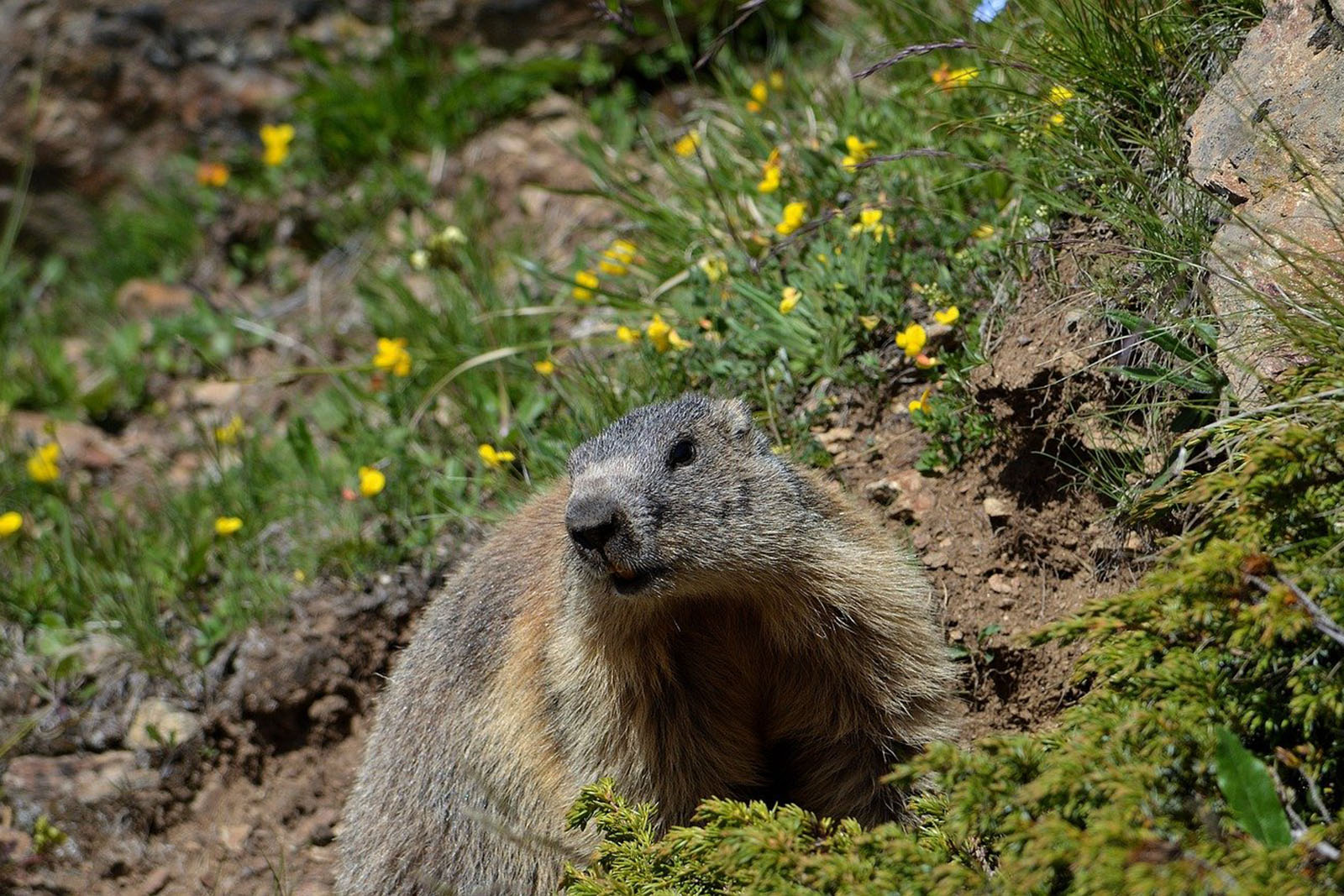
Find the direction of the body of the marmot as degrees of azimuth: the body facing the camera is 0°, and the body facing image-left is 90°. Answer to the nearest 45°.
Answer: approximately 315°

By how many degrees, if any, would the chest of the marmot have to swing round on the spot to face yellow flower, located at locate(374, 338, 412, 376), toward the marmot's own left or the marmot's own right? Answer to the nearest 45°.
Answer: approximately 180°

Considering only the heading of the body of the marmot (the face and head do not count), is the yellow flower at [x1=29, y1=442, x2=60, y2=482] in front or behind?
behind

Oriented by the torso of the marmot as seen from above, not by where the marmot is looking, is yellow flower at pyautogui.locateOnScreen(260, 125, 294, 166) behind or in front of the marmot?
behind

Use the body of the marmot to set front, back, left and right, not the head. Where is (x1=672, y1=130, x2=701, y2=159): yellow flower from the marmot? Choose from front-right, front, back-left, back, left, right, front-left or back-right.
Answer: back-left

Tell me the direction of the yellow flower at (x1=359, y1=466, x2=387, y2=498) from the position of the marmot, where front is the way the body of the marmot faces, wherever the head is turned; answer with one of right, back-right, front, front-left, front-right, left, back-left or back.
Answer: back

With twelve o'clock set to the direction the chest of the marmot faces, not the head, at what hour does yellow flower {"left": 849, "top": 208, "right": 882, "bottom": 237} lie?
The yellow flower is roughly at 8 o'clock from the marmot.

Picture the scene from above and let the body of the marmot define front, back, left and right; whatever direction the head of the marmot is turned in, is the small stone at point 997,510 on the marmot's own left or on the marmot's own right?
on the marmot's own left

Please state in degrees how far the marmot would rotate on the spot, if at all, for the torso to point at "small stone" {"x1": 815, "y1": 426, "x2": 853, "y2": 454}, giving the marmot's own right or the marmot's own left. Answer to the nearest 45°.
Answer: approximately 135° to the marmot's own left

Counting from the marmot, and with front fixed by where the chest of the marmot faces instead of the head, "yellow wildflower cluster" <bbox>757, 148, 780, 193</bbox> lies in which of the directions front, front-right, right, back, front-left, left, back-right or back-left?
back-left

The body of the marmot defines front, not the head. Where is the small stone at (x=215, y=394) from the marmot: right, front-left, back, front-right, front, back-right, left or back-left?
back

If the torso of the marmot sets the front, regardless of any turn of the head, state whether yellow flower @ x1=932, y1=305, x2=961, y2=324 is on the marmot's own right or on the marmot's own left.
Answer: on the marmot's own left
